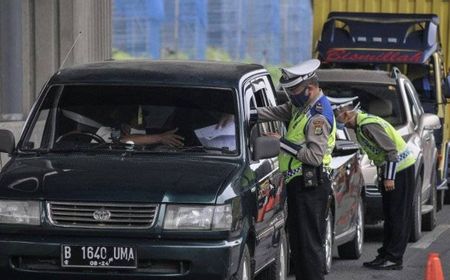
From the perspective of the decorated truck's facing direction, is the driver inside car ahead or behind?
ahead

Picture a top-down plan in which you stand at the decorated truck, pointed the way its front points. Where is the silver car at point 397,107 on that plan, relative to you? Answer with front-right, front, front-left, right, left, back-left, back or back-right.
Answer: front-left

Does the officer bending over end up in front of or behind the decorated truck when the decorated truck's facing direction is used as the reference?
in front
